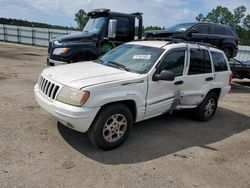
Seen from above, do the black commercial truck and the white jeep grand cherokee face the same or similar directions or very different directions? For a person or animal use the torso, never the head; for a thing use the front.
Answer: same or similar directions

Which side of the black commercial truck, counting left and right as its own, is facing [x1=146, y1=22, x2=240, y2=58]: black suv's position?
back

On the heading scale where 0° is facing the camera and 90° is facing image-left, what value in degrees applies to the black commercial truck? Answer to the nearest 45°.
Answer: approximately 45°

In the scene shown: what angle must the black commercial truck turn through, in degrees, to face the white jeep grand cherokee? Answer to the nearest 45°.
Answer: approximately 45° to its left

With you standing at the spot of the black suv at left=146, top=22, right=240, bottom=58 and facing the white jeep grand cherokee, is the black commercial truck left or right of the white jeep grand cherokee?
right

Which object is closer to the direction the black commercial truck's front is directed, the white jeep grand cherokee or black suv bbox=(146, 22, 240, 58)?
the white jeep grand cherokee

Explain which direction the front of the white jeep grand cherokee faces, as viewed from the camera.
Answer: facing the viewer and to the left of the viewer

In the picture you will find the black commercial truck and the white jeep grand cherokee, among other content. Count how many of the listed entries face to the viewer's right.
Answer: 0

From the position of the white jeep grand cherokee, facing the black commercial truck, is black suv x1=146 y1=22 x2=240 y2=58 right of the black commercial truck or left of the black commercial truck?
right

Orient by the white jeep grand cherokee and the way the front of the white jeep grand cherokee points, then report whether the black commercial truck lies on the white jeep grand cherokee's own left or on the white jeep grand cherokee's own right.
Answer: on the white jeep grand cherokee's own right
